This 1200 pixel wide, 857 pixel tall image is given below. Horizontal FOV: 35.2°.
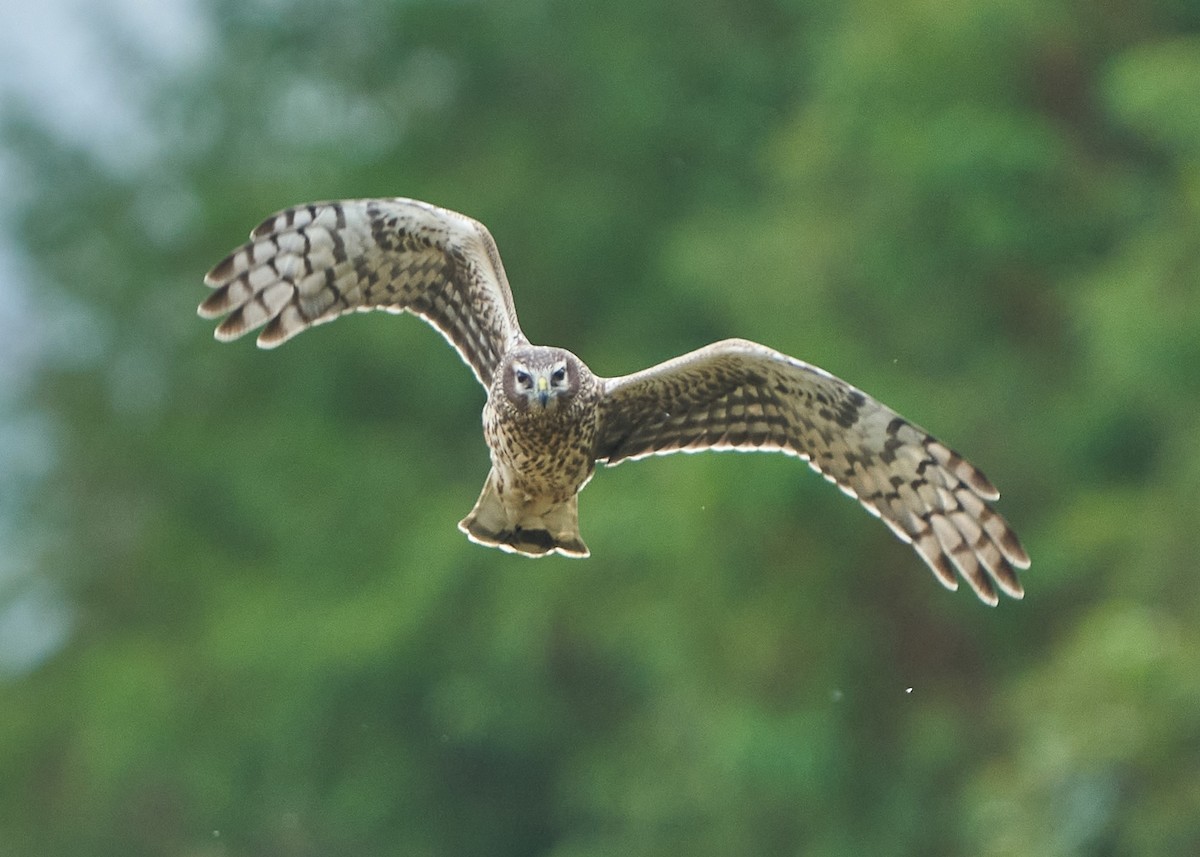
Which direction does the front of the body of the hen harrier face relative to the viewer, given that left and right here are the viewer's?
facing the viewer
